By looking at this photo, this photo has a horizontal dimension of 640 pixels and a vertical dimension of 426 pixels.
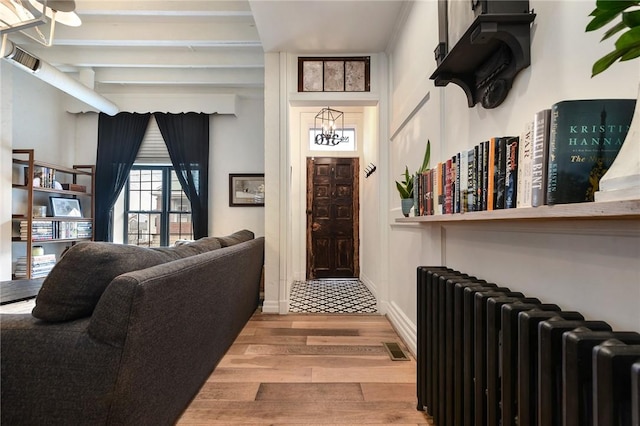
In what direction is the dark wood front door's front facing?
toward the camera

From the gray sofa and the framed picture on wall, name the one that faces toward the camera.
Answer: the framed picture on wall

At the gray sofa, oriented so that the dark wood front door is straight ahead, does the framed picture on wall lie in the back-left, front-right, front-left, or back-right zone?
front-left

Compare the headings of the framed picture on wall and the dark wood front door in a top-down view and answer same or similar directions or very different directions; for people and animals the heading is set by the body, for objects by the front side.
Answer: same or similar directions

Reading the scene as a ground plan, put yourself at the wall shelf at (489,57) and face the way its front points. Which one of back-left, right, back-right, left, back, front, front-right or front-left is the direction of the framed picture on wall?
right

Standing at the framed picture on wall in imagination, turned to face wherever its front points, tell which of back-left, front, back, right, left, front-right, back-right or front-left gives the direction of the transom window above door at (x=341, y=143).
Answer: left

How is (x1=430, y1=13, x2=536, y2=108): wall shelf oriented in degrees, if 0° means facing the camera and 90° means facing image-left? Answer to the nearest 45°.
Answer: approximately 45°

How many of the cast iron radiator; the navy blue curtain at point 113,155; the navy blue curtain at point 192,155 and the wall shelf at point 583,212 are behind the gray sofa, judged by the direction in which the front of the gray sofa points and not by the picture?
2

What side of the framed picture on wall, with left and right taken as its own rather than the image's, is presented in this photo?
front

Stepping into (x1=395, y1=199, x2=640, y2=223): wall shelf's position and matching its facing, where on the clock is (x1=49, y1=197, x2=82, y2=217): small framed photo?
The small framed photo is roughly at 2 o'clock from the wall shelf.

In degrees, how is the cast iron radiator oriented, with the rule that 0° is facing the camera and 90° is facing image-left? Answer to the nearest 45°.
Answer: approximately 45°

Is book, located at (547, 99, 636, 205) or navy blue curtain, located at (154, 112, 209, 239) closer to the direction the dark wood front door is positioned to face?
the book

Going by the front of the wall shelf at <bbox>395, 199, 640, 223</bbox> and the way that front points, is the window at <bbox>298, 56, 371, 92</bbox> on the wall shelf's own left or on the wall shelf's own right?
on the wall shelf's own right

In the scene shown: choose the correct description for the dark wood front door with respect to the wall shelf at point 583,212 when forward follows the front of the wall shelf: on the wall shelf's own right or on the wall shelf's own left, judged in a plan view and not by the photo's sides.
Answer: on the wall shelf's own right
